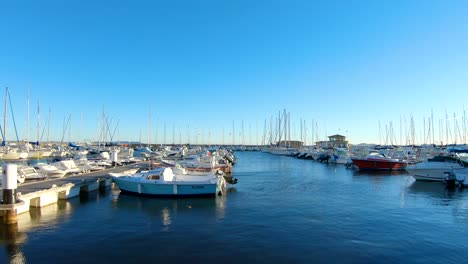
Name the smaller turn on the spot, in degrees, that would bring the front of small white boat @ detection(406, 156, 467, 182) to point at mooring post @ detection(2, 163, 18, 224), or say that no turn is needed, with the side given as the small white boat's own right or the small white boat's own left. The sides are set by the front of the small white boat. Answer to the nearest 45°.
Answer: approximately 45° to the small white boat's own left

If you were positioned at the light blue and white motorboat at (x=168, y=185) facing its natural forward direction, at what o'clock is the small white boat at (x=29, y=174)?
The small white boat is roughly at 1 o'clock from the light blue and white motorboat.

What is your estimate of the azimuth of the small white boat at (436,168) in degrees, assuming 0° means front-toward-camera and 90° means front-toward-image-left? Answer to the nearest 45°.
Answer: approximately 90°

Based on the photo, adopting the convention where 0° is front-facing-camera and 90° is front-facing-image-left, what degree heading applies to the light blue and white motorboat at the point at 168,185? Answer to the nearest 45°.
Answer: approximately 90°
